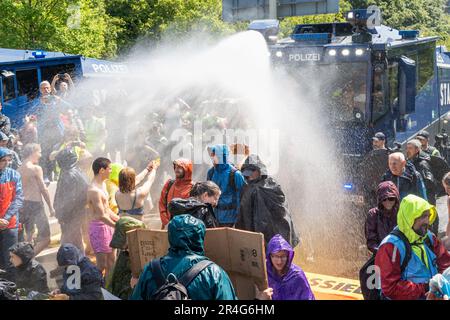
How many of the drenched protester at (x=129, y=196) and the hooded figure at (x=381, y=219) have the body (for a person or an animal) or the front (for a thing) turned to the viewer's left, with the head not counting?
0

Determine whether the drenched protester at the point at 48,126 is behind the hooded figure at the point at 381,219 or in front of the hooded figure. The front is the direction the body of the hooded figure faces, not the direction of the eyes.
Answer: behind

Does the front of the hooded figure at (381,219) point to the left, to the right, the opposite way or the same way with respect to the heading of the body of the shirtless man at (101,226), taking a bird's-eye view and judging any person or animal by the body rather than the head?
to the right

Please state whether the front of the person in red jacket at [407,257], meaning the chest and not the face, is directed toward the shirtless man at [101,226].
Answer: no

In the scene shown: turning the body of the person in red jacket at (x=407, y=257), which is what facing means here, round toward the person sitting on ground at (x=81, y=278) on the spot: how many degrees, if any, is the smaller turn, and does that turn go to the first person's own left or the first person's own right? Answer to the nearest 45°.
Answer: approximately 135° to the first person's own right

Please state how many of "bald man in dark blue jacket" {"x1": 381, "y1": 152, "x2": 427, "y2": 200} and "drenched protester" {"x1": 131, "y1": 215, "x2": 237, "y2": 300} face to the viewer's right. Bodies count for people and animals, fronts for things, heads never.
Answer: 0

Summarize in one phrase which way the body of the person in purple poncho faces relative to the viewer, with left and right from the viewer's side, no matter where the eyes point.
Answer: facing the viewer and to the left of the viewer

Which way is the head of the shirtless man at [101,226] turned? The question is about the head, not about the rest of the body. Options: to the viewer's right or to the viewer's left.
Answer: to the viewer's right

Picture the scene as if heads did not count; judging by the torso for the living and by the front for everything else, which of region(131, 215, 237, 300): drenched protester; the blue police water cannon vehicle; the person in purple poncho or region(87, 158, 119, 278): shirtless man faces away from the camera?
the drenched protester

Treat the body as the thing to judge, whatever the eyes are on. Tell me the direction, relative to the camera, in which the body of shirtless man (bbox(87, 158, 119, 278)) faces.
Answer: to the viewer's right

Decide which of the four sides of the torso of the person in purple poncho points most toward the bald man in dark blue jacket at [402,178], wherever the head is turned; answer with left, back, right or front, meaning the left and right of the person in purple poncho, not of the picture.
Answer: back

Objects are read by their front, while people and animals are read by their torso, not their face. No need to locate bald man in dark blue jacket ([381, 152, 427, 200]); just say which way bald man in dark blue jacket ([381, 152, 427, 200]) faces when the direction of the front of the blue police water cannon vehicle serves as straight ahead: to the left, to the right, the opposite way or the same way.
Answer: the same way
